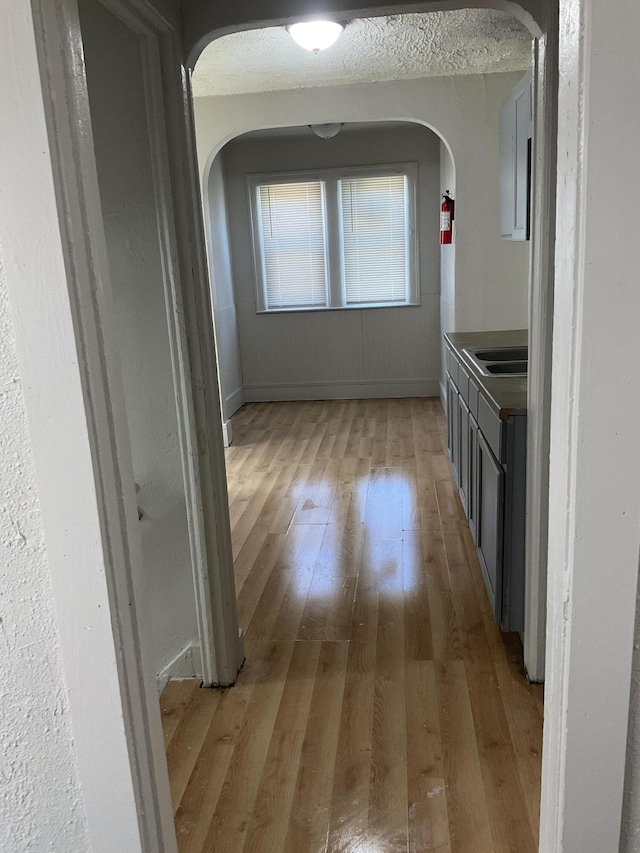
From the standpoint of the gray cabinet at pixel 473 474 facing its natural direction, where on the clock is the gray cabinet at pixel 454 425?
the gray cabinet at pixel 454 425 is roughly at 3 o'clock from the gray cabinet at pixel 473 474.

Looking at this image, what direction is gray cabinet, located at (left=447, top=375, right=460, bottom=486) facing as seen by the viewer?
to the viewer's left

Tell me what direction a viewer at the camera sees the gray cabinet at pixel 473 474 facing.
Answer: facing to the left of the viewer

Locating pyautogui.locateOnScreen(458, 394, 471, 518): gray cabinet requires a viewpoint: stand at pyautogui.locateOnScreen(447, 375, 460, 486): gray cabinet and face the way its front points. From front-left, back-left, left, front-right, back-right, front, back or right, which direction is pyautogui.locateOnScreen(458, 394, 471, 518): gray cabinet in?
left

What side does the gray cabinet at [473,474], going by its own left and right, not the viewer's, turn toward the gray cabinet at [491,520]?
left

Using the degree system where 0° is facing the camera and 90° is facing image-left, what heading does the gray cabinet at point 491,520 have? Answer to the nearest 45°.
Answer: approximately 90°

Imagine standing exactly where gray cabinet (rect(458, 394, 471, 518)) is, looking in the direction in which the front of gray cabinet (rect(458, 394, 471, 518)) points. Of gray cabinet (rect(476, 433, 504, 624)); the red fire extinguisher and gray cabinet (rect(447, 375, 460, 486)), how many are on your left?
1

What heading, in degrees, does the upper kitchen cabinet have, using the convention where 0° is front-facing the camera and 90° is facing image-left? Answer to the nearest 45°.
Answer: approximately 90°
